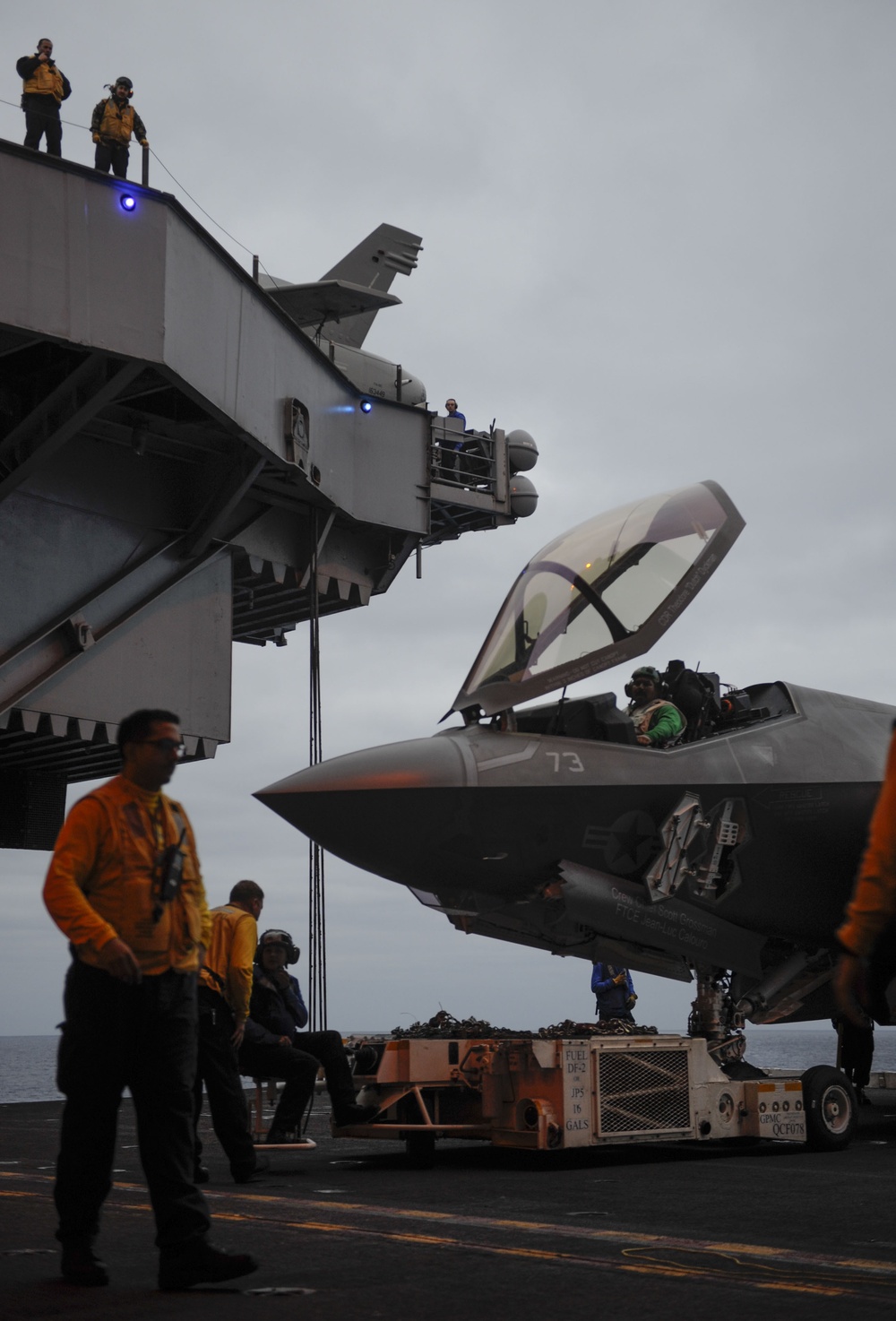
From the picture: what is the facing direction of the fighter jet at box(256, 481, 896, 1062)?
to the viewer's left

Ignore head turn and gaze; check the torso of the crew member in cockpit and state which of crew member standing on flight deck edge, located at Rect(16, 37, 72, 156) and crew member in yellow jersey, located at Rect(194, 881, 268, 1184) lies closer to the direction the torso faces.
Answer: the crew member in yellow jersey

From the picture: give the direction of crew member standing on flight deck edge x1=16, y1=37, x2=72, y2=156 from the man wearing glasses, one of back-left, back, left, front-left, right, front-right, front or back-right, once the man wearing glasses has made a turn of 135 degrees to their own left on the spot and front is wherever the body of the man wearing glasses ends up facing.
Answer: front

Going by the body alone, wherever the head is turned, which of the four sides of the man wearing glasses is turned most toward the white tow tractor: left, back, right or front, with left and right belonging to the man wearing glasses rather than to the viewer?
left

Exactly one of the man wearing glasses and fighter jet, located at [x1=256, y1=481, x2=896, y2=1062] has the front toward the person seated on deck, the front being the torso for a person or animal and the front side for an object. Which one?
the fighter jet

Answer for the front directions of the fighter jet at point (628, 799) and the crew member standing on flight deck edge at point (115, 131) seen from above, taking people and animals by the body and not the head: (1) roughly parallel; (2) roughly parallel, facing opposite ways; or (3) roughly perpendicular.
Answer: roughly perpendicular

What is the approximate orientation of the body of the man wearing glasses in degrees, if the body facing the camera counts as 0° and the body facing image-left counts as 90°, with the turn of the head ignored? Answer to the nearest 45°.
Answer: approximately 315°

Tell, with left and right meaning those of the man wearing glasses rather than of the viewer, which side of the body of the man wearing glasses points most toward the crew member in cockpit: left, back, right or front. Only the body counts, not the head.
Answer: left

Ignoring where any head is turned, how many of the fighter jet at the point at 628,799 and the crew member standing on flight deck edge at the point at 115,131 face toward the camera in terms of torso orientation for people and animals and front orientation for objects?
1

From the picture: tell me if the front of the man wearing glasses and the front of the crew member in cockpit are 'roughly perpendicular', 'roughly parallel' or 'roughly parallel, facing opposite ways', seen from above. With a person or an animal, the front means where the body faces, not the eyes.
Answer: roughly perpendicular

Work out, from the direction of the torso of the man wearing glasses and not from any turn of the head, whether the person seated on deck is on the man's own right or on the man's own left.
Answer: on the man's own left
